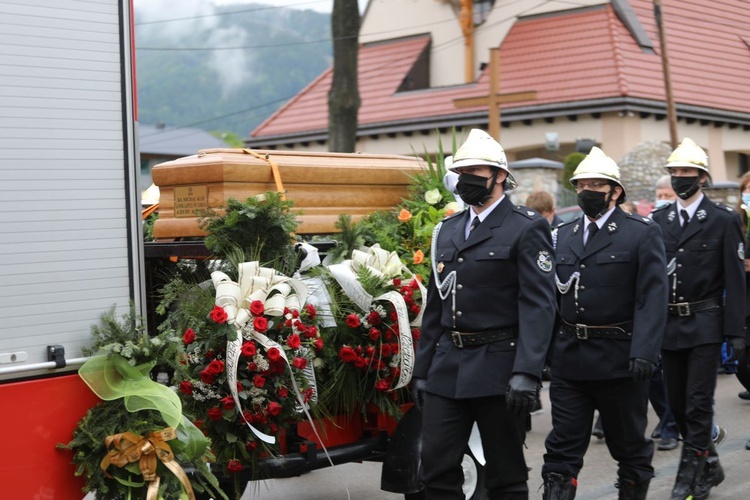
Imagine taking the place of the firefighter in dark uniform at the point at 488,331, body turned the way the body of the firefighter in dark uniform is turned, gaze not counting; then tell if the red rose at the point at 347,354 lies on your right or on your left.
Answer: on your right

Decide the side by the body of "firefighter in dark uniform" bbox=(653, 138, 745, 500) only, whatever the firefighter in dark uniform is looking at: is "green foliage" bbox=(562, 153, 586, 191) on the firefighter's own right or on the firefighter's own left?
on the firefighter's own right

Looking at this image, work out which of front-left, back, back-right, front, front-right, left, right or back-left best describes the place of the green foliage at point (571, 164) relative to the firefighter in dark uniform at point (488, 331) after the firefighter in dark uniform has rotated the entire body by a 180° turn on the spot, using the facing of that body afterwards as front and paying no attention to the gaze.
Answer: front-left

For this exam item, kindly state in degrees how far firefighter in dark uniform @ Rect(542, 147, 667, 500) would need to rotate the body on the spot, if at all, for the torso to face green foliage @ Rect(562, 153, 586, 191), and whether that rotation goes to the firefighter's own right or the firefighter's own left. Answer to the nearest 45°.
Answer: approximately 135° to the firefighter's own right

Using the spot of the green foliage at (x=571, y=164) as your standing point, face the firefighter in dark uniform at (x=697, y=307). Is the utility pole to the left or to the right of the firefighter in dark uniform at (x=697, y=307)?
left

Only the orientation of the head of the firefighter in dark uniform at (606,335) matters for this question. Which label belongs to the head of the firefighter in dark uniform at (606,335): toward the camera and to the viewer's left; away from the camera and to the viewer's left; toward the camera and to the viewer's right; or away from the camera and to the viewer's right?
toward the camera and to the viewer's left

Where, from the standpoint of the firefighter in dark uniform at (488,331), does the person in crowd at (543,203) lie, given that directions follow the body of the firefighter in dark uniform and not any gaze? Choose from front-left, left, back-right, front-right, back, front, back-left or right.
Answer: back-right

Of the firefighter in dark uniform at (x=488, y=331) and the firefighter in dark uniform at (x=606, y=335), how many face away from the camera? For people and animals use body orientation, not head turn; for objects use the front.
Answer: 0
